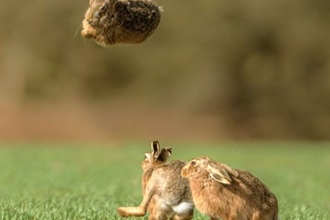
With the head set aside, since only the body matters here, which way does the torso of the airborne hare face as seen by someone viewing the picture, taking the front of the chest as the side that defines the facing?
to the viewer's left

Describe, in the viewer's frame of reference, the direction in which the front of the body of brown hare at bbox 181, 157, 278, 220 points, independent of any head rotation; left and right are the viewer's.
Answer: facing to the left of the viewer

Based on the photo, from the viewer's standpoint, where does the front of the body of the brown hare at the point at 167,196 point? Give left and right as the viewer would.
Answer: facing away from the viewer and to the left of the viewer
